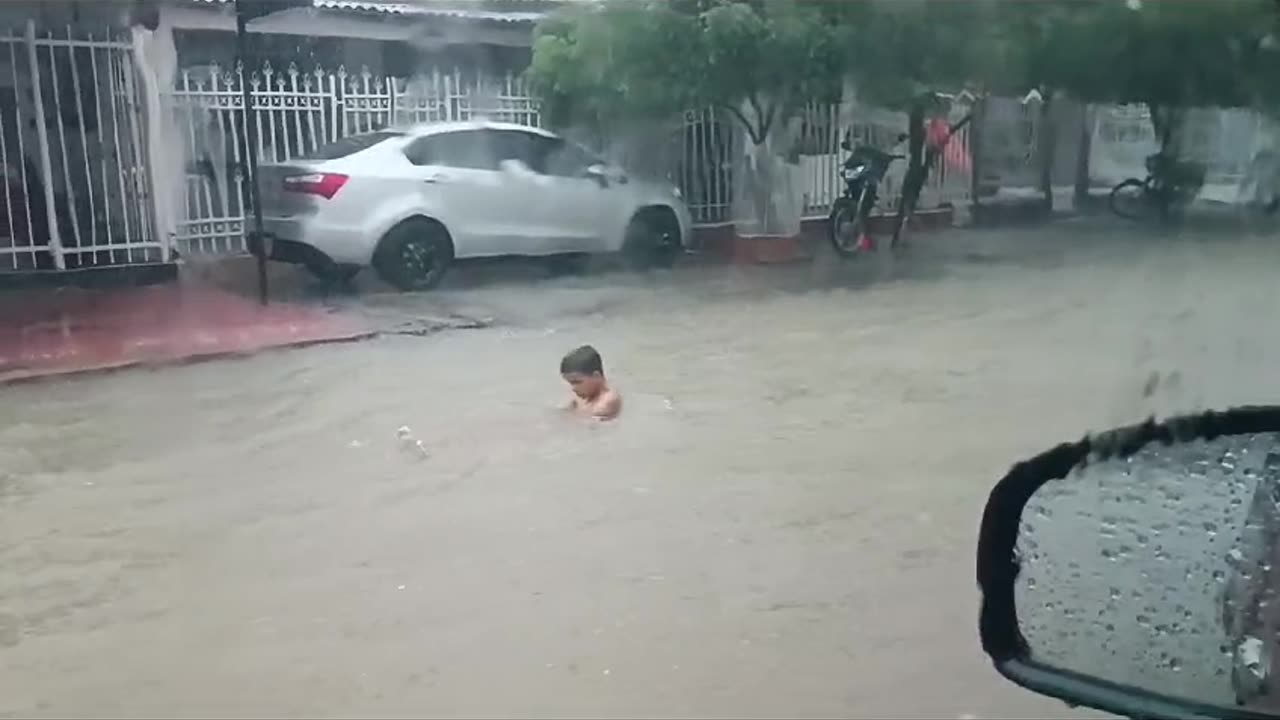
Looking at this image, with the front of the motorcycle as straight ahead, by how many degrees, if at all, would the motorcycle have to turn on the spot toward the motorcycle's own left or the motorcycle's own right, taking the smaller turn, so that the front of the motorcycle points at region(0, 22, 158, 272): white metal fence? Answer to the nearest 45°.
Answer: approximately 45° to the motorcycle's own right

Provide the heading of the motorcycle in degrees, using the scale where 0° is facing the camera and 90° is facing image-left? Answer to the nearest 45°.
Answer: approximately 45°

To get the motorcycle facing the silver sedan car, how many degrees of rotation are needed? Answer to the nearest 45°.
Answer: approximately 45° to its right

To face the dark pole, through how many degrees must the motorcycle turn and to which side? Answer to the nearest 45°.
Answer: approximately 45° to its right
